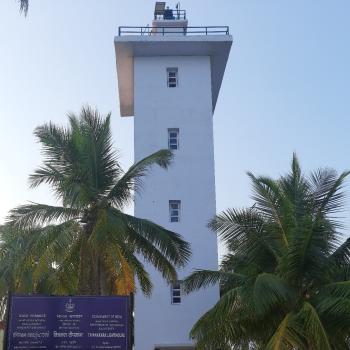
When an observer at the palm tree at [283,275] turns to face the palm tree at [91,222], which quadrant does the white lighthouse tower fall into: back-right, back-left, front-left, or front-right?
front-right

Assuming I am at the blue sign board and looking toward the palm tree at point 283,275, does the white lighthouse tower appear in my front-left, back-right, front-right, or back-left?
front-left

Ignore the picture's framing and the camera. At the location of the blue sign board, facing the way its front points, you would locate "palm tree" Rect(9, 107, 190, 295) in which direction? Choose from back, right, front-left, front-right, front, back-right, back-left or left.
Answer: back

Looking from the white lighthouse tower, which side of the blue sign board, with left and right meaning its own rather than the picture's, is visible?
back

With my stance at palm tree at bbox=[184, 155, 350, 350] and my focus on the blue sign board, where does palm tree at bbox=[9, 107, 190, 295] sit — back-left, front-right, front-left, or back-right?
front-right

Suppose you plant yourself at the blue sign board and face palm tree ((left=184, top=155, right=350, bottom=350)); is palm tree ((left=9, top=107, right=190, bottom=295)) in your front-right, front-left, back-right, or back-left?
front-left

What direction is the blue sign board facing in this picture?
toward the camera

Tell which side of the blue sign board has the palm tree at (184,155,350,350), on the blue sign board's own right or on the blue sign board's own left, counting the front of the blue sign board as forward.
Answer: on the blue sign board's own left
